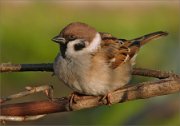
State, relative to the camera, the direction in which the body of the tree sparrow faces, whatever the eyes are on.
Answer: to the viewer's left
